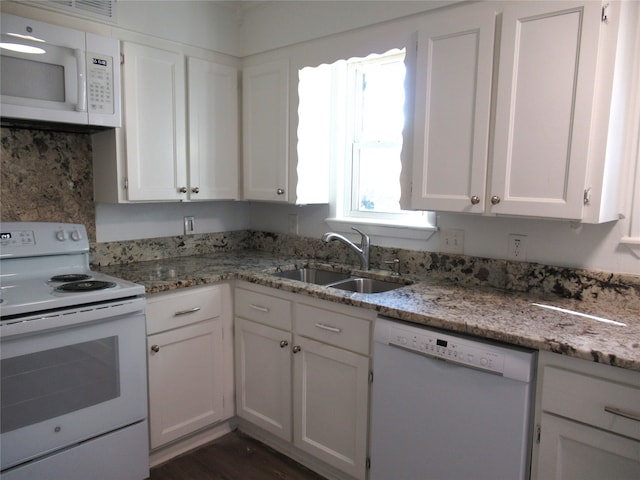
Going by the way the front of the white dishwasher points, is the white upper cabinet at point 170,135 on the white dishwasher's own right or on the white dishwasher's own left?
on the white dishwasher's own right

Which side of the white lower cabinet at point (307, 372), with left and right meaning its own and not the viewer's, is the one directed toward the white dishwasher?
left

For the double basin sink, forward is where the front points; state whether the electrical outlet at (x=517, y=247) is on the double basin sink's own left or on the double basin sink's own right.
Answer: on the double basin sink's own left

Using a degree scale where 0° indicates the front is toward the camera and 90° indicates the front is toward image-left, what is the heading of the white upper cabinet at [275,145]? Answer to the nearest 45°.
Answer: approximately 45°

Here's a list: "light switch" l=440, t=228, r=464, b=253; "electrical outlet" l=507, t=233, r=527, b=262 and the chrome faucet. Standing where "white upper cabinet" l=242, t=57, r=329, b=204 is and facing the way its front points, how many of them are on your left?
3

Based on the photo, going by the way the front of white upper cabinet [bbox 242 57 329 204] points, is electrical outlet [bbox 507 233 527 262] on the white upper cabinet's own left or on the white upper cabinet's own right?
on the white upper cabinet's own left

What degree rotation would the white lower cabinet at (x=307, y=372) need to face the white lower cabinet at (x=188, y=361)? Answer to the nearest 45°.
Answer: approximately 45° to its right

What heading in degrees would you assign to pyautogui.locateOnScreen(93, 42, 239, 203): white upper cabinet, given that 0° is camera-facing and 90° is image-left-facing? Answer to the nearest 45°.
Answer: approximately 315°

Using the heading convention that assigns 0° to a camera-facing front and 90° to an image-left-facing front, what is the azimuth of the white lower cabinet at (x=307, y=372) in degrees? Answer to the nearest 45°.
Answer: approximately 45°
